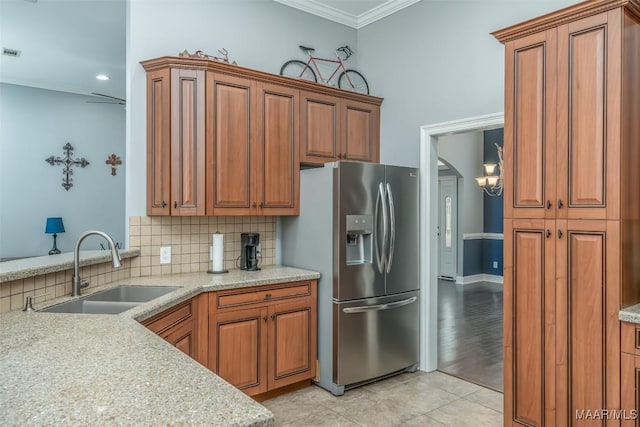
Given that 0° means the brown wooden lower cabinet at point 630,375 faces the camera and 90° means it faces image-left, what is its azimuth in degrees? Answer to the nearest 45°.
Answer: approximately 45°

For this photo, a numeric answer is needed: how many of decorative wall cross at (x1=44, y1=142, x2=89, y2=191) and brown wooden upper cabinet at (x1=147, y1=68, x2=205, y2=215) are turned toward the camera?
2

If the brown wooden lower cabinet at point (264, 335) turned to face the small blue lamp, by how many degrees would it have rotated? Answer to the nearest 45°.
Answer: approximately 180°

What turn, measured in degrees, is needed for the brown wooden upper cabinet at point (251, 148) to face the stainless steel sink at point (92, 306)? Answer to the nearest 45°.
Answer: approximately 90° to its right

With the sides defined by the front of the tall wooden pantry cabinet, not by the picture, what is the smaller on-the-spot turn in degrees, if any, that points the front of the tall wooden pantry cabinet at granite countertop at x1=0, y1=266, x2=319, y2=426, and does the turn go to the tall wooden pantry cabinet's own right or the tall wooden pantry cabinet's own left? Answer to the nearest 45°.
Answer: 0° — it already faces it

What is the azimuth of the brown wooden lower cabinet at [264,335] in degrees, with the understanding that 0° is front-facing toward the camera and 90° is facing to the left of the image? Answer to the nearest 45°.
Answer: approximately 315°

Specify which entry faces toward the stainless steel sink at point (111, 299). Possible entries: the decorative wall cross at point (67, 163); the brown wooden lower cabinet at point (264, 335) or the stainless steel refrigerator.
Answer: the decorative wall cross
